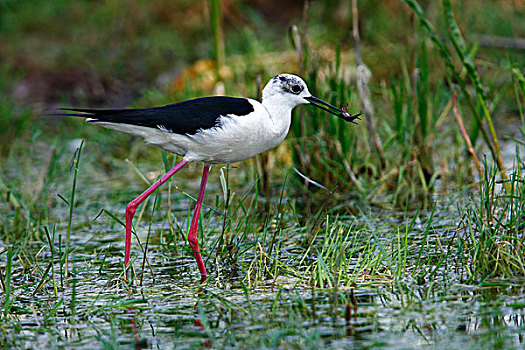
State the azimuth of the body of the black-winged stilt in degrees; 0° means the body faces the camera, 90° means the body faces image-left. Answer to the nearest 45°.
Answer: approximately 270°
